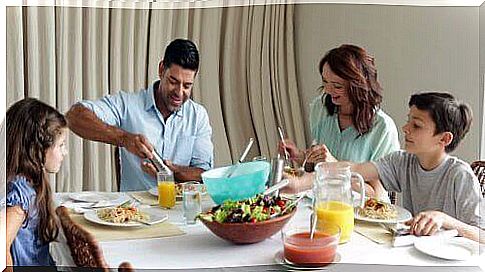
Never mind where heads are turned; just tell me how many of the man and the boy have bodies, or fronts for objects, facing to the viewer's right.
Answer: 0

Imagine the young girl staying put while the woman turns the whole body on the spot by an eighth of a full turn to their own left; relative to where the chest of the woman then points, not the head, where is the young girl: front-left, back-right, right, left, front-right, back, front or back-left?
right

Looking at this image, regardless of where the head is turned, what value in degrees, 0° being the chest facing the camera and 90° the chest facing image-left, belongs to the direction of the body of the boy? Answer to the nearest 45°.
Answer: approximately 45°

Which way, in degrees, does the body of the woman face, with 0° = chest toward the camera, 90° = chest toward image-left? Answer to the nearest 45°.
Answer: approximately 45°

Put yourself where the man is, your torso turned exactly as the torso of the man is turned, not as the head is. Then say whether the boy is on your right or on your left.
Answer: on your left

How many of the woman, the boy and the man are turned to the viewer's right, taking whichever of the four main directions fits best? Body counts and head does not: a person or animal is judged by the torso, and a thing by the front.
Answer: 0

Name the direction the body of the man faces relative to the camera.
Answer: toward the camera

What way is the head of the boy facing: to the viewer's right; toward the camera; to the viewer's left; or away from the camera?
to the viewer's left

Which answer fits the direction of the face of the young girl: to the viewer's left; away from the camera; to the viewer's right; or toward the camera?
to the viewer's right
